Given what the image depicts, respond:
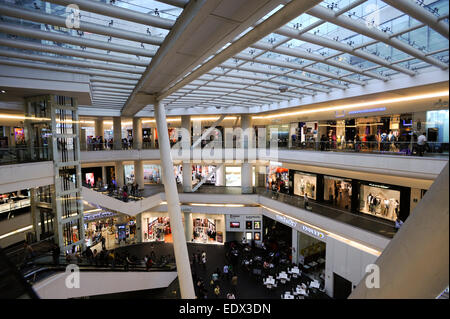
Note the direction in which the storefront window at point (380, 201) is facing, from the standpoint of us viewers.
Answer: facing the viewer and to the left of the viewer

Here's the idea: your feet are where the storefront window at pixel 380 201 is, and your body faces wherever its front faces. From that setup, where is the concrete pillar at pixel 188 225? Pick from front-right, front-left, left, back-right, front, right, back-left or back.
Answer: front-right

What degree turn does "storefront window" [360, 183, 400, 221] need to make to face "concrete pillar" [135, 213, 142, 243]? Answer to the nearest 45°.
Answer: approximately 45° to its right

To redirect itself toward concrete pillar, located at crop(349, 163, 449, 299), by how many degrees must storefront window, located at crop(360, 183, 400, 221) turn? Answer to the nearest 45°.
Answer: approximately 45° to its left

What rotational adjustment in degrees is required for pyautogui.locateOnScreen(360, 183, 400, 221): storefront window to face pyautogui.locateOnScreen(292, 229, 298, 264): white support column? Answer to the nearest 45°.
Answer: approximately 45° to its right

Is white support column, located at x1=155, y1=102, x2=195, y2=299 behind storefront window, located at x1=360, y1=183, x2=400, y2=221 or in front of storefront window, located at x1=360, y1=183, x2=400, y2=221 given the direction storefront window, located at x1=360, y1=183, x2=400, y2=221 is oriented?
in front

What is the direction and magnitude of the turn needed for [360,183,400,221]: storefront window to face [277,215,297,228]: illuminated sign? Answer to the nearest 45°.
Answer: approximately 45° to its right

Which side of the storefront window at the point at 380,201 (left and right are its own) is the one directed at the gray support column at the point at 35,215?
front

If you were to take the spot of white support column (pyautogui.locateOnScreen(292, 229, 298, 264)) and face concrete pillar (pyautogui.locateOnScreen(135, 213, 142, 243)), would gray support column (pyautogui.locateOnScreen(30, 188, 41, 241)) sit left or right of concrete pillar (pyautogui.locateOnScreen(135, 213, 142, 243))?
left

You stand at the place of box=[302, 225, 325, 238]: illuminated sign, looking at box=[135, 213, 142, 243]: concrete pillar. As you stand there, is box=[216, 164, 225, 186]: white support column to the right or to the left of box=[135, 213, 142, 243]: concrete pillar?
right
